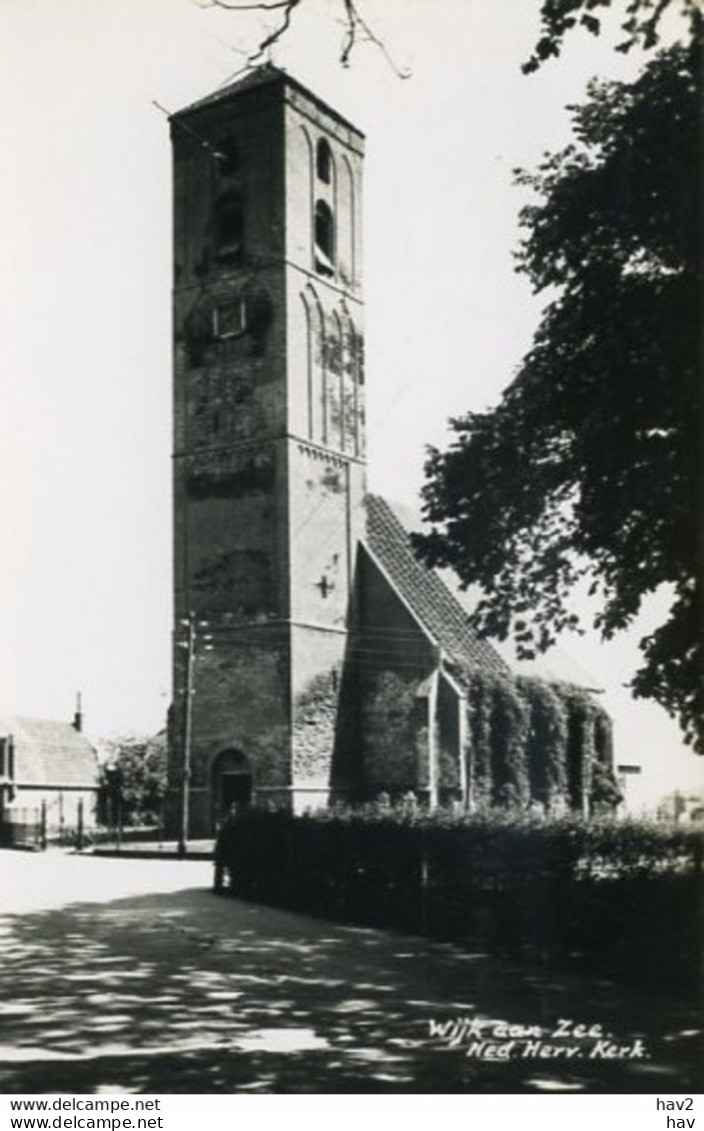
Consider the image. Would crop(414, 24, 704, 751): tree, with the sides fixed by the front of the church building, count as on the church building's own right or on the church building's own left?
on the church building's own left

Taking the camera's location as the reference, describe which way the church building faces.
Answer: facing the viewer and to the left of the viewer
